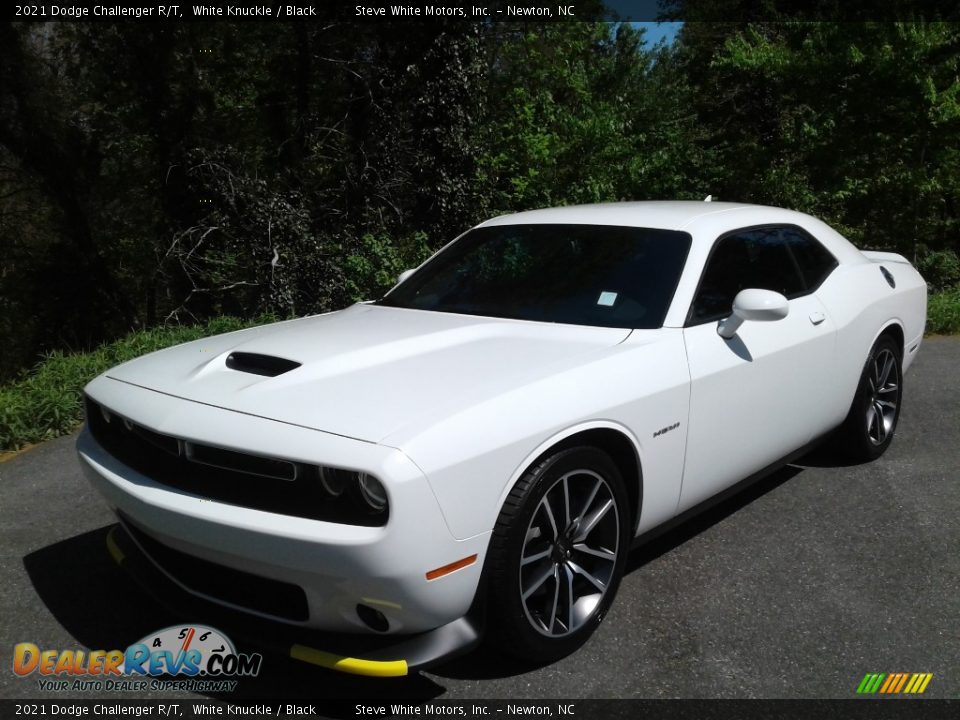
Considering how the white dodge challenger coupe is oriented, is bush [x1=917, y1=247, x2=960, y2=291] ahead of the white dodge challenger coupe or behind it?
behind

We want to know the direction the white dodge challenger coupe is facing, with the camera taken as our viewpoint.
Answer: facing the viewer and to the left of the viewer
